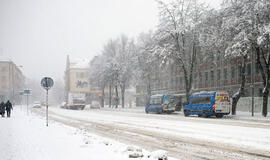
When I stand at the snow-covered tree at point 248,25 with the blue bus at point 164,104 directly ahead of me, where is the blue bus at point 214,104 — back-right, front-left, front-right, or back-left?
front-left

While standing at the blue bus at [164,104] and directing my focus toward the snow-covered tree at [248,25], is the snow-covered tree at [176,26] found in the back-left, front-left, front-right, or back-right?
front-left

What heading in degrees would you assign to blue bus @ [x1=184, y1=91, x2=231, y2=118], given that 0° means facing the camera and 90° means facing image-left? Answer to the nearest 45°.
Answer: approximately 135°
